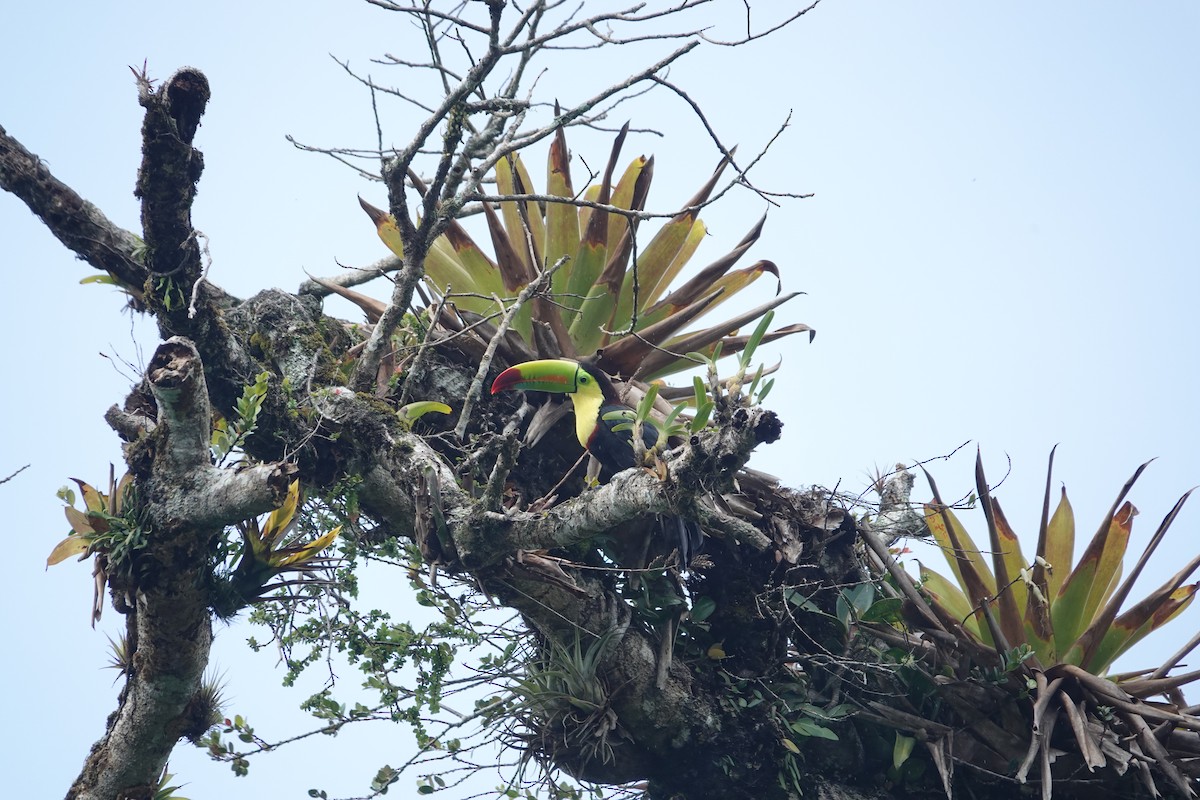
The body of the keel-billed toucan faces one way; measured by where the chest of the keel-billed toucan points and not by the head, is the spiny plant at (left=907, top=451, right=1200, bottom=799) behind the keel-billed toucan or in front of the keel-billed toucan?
behind

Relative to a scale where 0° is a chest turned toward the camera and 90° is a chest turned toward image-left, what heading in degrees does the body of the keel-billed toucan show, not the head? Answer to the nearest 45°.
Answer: approximately 90°

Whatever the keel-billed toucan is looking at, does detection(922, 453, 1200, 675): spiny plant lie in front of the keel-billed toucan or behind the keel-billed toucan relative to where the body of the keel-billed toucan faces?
behind

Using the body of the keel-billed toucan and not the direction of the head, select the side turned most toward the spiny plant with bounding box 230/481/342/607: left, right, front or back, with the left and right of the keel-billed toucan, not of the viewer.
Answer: front
